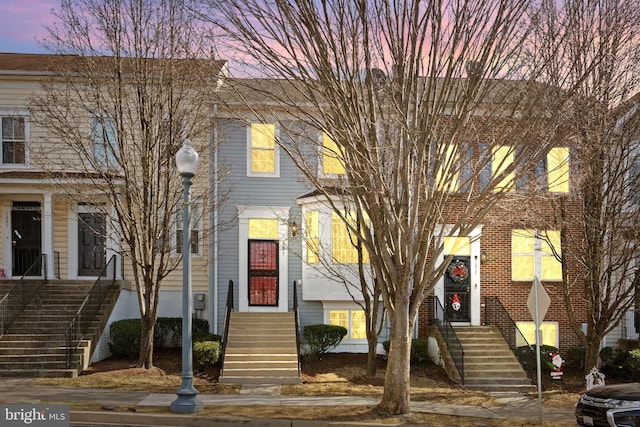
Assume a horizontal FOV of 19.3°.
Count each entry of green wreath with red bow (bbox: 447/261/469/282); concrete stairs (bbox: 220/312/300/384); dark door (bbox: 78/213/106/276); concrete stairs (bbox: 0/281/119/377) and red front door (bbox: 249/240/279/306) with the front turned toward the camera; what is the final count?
5

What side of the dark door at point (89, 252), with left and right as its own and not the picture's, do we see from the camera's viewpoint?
front

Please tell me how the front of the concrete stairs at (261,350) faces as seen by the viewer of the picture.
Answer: facing the viewer

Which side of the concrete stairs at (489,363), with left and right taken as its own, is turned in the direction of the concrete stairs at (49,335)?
right

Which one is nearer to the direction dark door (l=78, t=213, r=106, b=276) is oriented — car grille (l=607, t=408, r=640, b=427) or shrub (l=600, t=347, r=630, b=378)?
the car grille

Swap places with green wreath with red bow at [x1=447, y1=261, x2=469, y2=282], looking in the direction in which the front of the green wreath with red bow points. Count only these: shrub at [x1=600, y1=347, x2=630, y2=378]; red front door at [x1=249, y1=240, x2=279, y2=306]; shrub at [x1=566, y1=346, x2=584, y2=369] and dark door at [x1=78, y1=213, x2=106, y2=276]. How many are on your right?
2

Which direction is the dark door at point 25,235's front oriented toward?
toward the camera

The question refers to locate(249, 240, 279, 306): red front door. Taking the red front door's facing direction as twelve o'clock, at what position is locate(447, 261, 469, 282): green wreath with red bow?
The green wreath with red bow is roughly at 9 o'clock from the red front door.

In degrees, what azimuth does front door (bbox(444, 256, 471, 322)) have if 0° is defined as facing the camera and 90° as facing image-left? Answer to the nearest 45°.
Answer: approximately 0°
